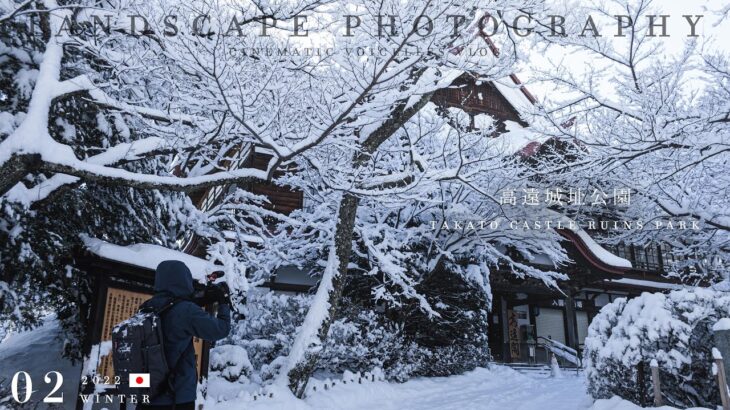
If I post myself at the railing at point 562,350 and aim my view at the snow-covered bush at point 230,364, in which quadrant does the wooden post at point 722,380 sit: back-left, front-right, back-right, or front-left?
front-left

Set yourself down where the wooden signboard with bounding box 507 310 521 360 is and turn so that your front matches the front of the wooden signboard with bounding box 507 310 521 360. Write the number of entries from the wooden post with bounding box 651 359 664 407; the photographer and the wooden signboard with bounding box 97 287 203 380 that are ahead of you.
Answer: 3

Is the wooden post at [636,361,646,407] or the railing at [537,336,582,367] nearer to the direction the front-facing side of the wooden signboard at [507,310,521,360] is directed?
the wooden post

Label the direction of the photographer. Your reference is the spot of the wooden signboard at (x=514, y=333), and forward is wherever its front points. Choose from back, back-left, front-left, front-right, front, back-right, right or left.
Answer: front

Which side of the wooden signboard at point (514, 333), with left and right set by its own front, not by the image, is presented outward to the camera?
front

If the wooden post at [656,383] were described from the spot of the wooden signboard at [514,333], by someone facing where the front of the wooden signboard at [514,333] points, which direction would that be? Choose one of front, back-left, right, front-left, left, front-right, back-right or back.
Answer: front

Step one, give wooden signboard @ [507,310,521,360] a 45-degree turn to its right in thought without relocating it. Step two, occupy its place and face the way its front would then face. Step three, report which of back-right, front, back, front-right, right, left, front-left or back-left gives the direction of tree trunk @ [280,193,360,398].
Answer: front-left

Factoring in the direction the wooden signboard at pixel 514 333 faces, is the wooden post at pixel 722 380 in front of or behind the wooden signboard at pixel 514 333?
in front

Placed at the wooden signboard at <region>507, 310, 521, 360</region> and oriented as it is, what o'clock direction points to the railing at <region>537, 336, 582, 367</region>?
The railing is roughly at 10 o'clock from the wooden signboard.

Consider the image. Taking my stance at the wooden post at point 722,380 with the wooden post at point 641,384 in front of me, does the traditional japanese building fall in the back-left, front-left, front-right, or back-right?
front-right

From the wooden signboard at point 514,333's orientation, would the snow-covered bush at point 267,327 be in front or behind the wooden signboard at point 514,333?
in front
